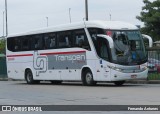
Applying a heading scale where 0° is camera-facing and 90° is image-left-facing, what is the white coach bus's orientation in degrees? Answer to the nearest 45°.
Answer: approximately 315°

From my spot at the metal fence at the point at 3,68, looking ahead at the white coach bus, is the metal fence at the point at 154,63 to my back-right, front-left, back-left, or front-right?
front-left

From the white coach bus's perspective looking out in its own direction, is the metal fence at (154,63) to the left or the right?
on its left

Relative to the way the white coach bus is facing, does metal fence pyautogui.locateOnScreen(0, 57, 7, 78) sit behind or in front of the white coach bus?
behind

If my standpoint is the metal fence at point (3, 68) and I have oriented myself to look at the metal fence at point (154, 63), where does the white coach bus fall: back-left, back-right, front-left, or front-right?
front-right
